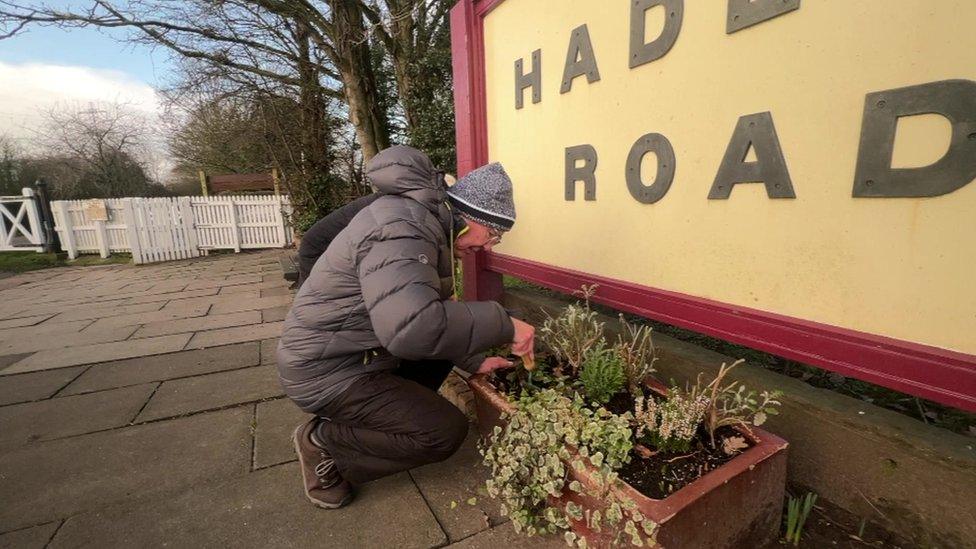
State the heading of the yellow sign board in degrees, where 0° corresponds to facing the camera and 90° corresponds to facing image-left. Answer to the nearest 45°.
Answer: approximately 45°

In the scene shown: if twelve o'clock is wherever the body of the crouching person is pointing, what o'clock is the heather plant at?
The heather plant is roughly at 1 o'clock from the crouching person.

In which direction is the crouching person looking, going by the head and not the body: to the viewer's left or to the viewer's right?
to the viewer's right

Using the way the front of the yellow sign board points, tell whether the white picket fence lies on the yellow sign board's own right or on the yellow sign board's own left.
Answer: on the yellow sign board's own right

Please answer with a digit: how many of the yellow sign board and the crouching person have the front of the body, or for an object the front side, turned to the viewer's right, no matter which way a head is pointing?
1

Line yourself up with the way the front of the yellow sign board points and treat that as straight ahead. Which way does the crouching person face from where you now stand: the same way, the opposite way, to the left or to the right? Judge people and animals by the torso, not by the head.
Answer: the opposite way

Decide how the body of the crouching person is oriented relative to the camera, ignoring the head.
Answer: to the viewer's right
